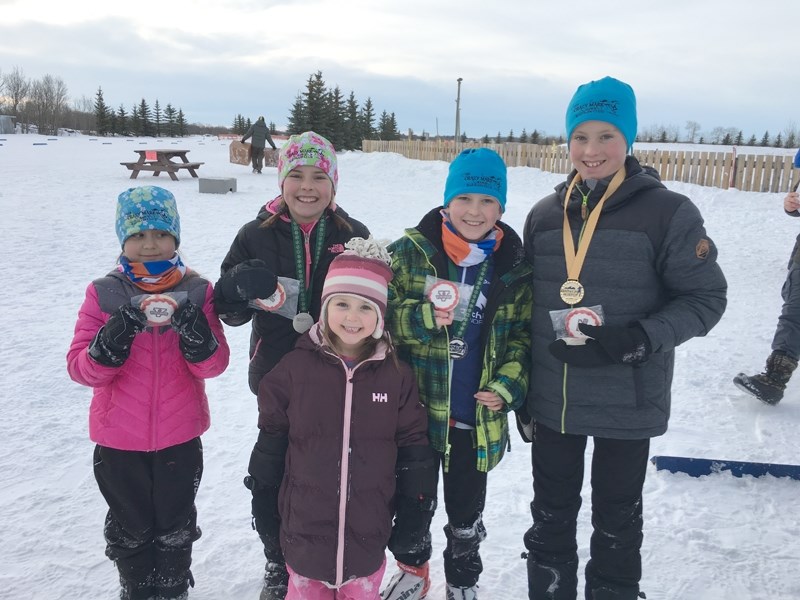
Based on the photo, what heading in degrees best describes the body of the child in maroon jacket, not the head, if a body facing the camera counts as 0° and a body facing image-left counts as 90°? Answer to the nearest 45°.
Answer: approximately 0°

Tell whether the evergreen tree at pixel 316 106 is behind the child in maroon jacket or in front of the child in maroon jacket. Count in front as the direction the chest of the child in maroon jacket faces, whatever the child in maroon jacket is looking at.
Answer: behind

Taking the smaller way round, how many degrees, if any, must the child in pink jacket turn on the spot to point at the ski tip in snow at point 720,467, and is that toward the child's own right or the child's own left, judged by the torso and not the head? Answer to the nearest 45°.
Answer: approximately 90° to the child's own left

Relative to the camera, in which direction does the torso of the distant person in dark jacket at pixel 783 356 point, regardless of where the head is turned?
to the viewer's left

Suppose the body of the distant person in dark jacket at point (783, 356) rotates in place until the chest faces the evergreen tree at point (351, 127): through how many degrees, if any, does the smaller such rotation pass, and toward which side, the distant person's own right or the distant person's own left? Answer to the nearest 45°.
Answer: approximately 45° to the distant person's own right

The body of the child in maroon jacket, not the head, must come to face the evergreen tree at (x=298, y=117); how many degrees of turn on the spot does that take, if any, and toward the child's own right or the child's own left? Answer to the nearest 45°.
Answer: approximately 180°

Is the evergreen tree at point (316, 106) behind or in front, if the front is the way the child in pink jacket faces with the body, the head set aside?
behind

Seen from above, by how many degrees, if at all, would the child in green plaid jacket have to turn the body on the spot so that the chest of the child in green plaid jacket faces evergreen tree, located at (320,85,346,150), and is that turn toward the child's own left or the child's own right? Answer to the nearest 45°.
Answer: approximately 180°

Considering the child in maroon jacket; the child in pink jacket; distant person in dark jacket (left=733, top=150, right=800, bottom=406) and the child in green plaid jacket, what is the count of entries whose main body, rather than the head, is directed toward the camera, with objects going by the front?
3
